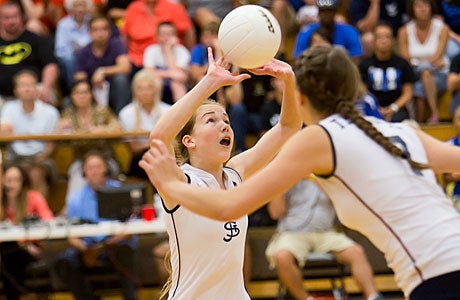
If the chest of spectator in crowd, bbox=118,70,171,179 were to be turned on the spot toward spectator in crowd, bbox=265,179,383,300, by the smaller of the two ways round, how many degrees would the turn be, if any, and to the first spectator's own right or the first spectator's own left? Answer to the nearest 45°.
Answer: approximately 45° to the first spectator's own left

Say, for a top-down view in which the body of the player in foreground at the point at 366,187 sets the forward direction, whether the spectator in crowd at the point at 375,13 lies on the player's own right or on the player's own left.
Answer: on the player's own right

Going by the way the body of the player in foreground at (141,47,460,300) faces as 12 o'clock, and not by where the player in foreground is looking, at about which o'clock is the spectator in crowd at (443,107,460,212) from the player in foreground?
The spectator in crowd is roughly at 2 o'clock from the player in foreground.

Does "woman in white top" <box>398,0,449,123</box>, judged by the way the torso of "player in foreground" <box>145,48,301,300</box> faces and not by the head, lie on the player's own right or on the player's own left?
on the player's own left

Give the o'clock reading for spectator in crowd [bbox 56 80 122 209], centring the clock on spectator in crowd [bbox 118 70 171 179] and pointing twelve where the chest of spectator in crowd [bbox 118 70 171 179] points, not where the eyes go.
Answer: spectator in crowd [bbox 56 80 122 209] is roughly at 3 o'clock from spectator in crowd [bbox 118 70 171 179].

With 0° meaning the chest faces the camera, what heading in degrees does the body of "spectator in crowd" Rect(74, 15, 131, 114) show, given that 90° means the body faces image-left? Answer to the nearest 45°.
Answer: approximately 0°
